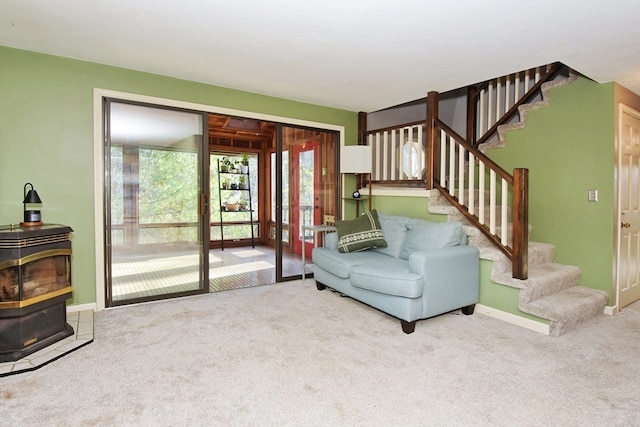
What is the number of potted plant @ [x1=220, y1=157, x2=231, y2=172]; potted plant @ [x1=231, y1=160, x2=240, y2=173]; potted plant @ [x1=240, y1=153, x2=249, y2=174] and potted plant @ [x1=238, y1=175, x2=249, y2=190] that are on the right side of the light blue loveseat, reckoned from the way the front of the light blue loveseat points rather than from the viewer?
4

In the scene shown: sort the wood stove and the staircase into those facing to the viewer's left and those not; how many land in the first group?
0

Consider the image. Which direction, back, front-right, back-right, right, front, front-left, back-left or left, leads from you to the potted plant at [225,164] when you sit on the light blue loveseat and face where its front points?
right

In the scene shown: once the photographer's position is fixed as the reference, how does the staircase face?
facing the viewer and to the right of the viewer

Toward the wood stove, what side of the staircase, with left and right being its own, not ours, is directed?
right

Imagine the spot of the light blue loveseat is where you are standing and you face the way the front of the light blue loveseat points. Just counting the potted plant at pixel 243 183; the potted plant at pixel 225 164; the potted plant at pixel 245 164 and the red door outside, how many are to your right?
4

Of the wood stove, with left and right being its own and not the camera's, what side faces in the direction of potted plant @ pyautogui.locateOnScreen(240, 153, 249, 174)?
left

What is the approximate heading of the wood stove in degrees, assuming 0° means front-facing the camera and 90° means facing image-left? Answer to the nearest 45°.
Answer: approximately 315°

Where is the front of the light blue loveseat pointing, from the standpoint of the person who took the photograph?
facing the viewer and to the left of the viewer

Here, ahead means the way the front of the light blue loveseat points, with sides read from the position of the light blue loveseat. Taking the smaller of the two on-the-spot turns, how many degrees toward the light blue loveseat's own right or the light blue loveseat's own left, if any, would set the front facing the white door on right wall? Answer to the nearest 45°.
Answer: approximately 135° to the light blue loveseat's own left

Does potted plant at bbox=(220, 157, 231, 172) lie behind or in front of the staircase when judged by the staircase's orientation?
behind
